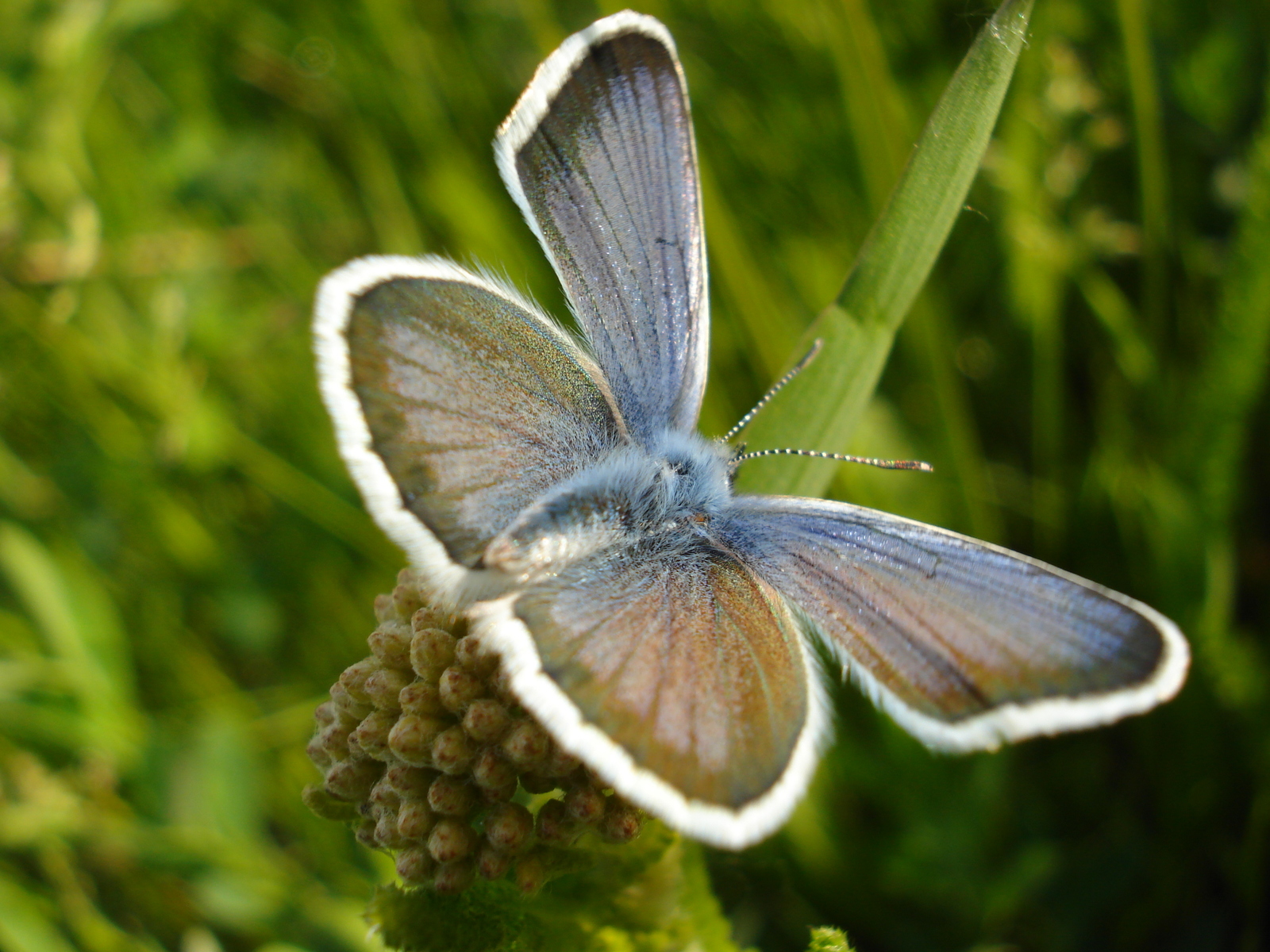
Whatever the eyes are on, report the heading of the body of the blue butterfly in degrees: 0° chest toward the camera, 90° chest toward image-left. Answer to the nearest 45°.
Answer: approximately 225°
